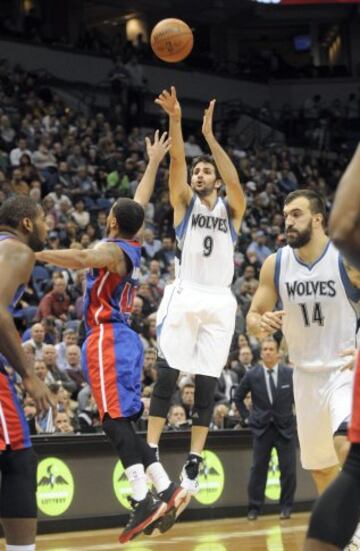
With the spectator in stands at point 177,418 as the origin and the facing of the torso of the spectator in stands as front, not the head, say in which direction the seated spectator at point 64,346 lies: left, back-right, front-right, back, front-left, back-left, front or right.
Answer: right

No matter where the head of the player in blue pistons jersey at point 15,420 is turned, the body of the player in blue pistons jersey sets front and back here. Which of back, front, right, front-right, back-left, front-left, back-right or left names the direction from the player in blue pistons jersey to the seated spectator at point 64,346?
left

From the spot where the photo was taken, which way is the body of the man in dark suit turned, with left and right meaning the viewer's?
facing the viewer

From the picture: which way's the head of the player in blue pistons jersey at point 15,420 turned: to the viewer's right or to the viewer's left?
to the viewer's right

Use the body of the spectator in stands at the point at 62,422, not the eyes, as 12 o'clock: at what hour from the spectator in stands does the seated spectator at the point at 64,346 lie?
The seated spectator is roughly at 6 o'clock from the spectator in stands.

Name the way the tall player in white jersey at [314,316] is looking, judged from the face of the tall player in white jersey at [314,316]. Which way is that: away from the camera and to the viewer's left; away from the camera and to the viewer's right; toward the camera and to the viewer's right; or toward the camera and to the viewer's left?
toward the camera and to the viewer's left

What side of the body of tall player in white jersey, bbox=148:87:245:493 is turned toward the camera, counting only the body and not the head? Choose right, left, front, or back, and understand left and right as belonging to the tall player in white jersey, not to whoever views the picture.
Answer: front

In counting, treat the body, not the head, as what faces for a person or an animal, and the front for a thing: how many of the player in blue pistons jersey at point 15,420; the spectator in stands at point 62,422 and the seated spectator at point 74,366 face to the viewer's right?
1

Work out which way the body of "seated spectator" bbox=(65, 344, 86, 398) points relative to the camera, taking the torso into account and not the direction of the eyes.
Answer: toward the camera
